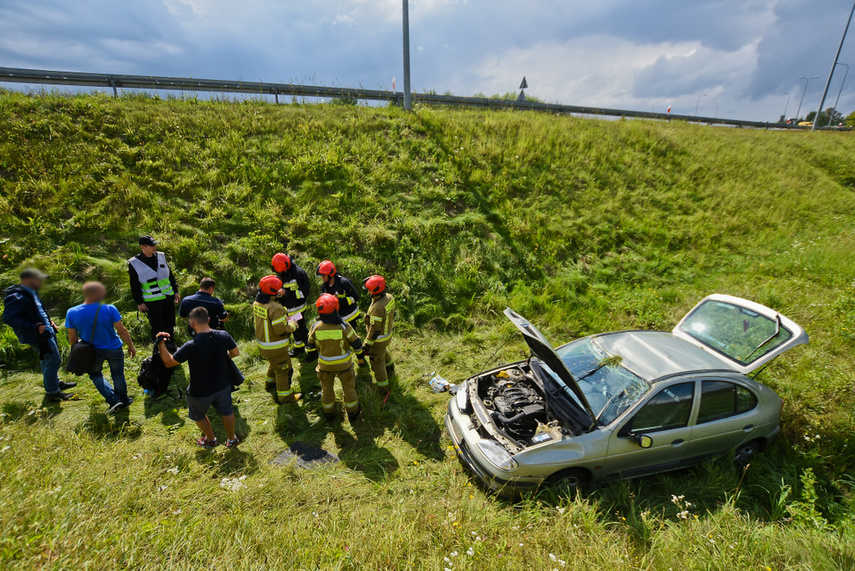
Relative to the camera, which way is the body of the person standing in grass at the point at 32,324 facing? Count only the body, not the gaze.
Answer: to the viewer's right

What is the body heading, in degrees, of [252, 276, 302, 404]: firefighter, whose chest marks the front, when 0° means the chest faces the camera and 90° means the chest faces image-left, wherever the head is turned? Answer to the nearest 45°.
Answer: approximately 225°

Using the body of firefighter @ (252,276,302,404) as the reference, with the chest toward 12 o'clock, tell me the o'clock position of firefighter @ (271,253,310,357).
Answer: firefighter @ (271,253,310,357) is roughly at 11 o'clock from firefighter @ (252,276,302,404).

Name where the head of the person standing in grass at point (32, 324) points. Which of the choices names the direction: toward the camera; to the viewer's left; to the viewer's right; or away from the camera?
to the viewer's right

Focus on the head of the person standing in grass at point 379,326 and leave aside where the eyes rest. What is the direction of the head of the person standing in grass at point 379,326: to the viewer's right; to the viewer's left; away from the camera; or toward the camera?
to the viewer's left

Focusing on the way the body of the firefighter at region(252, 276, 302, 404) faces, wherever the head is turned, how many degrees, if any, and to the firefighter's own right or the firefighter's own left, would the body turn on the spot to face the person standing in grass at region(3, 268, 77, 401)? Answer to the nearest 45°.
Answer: approximately 135° to the firefighter's own left

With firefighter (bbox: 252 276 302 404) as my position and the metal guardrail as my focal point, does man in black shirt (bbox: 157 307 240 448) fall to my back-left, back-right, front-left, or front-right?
back-left

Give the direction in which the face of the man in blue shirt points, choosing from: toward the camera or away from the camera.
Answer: away from the camera
